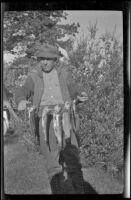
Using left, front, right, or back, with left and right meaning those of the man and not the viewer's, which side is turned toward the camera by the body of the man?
front

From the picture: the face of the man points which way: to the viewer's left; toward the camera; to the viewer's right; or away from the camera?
toward the camera
